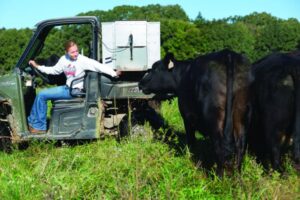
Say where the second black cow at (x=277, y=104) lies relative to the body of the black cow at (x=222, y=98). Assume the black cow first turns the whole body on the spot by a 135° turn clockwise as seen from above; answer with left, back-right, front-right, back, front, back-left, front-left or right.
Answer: front

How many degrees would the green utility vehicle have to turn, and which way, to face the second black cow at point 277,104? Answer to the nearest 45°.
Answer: approximately 135° to its left

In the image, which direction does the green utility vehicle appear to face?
to the viewer's left

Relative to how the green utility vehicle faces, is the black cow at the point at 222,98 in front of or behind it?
behind

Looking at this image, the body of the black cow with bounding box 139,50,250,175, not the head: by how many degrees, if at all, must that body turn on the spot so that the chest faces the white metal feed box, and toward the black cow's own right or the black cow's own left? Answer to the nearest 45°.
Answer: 0° — it already faces it

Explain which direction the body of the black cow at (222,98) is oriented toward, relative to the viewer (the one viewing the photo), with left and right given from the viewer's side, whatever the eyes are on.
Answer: facing away from the viewer and to the left of the viewer

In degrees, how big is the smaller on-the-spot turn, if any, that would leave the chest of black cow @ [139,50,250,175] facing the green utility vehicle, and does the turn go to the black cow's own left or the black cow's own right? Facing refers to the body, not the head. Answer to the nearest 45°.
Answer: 0° — it already faces it
